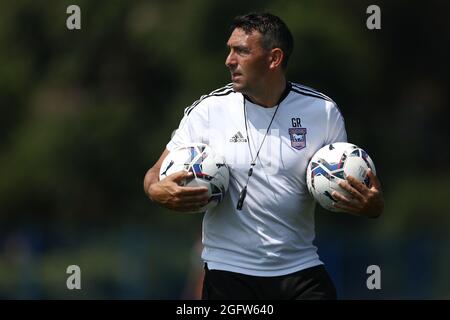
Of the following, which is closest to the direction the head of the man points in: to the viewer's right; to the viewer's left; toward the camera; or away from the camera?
to the viewer's left

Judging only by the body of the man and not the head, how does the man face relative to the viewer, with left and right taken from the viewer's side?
facing the viewer
